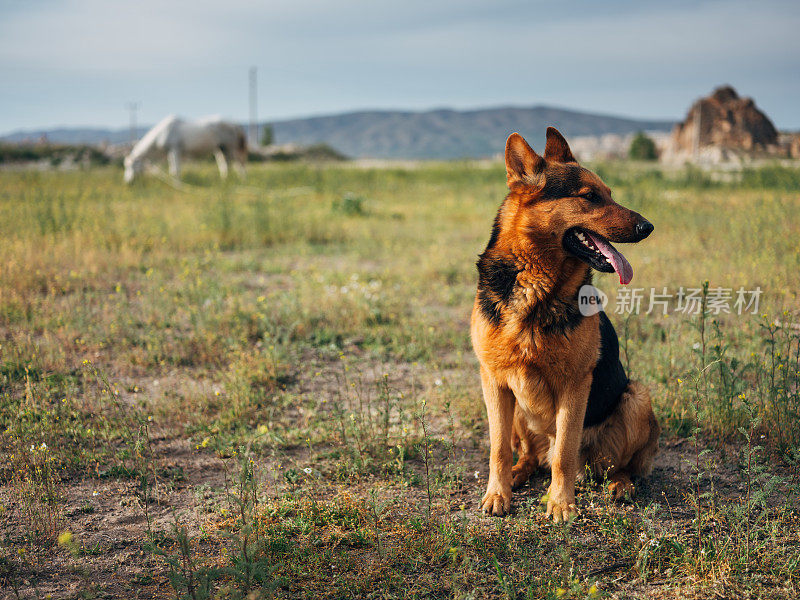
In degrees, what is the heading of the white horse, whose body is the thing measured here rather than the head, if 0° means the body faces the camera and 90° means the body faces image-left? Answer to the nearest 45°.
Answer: approximately 90°

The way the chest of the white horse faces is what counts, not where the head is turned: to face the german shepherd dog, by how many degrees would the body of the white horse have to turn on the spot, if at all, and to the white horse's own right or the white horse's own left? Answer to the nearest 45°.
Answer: approximately 90° to the white horse's own left

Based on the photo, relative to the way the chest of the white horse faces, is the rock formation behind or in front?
behind
